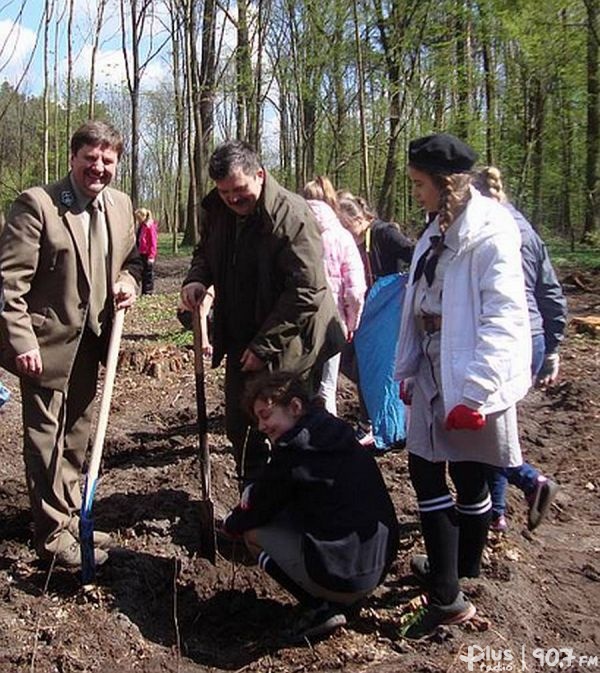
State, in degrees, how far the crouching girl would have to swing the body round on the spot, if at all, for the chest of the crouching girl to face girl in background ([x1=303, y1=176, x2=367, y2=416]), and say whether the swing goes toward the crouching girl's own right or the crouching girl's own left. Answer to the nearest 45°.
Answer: approximately 90° to the crouching girl's own right

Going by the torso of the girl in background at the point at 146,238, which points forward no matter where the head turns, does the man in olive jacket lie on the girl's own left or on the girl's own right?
on the girl's own left

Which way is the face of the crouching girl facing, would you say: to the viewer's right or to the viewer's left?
to the viewer's left

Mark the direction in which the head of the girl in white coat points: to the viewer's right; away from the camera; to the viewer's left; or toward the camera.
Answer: to the viewer's left

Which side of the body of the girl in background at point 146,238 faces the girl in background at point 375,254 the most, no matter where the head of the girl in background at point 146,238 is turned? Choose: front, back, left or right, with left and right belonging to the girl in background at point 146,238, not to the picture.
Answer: left

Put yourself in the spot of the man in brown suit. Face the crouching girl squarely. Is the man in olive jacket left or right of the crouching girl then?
left

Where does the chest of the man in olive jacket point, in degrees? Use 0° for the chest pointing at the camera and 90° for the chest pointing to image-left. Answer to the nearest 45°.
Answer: approximately 45°

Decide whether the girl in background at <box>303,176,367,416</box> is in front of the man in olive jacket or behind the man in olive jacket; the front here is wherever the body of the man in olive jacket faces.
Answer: behind
